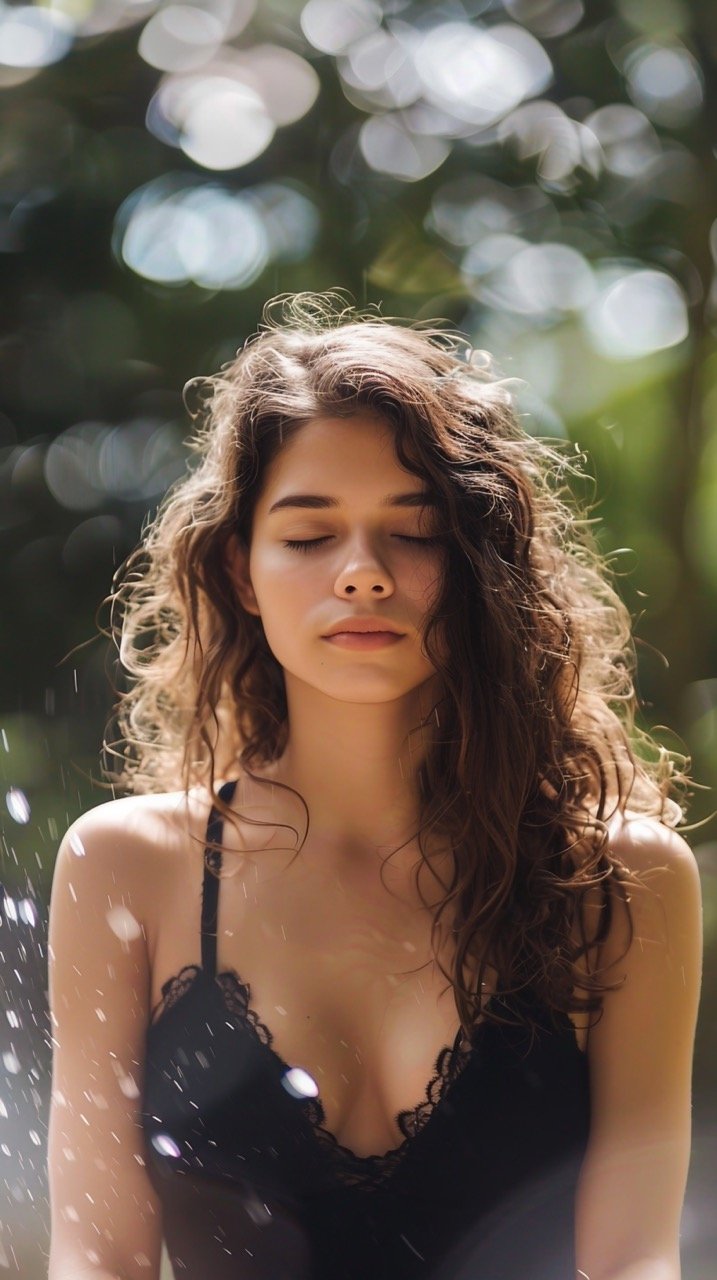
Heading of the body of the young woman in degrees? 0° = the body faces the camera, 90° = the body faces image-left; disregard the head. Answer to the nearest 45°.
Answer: approximately 0°
